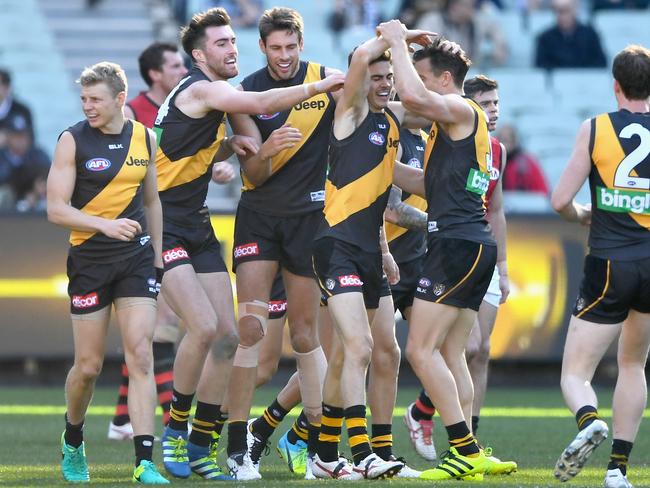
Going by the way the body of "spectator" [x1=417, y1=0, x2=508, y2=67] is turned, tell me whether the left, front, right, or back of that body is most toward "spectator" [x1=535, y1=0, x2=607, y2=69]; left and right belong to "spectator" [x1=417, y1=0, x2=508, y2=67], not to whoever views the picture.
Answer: left

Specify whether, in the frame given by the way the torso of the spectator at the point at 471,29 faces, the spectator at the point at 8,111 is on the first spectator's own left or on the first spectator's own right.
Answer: on the first spectator's own right

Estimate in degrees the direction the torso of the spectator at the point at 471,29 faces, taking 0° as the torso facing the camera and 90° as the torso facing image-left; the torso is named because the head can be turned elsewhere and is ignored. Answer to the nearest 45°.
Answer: approximately 0°

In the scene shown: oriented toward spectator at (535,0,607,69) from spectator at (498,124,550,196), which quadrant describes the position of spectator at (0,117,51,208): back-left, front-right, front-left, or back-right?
back-left

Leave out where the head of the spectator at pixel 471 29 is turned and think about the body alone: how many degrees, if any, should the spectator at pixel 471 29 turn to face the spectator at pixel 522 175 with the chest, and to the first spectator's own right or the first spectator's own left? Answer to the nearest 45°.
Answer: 0° — they already face them

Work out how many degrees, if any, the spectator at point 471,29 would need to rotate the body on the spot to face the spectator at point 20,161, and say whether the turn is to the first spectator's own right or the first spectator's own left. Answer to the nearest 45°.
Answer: approximately 45° to the first spectator's own right
